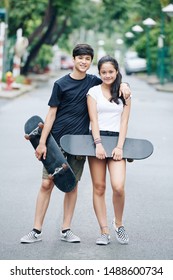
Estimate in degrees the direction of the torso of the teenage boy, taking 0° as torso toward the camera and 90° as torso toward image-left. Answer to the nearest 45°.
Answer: approximately 0°
